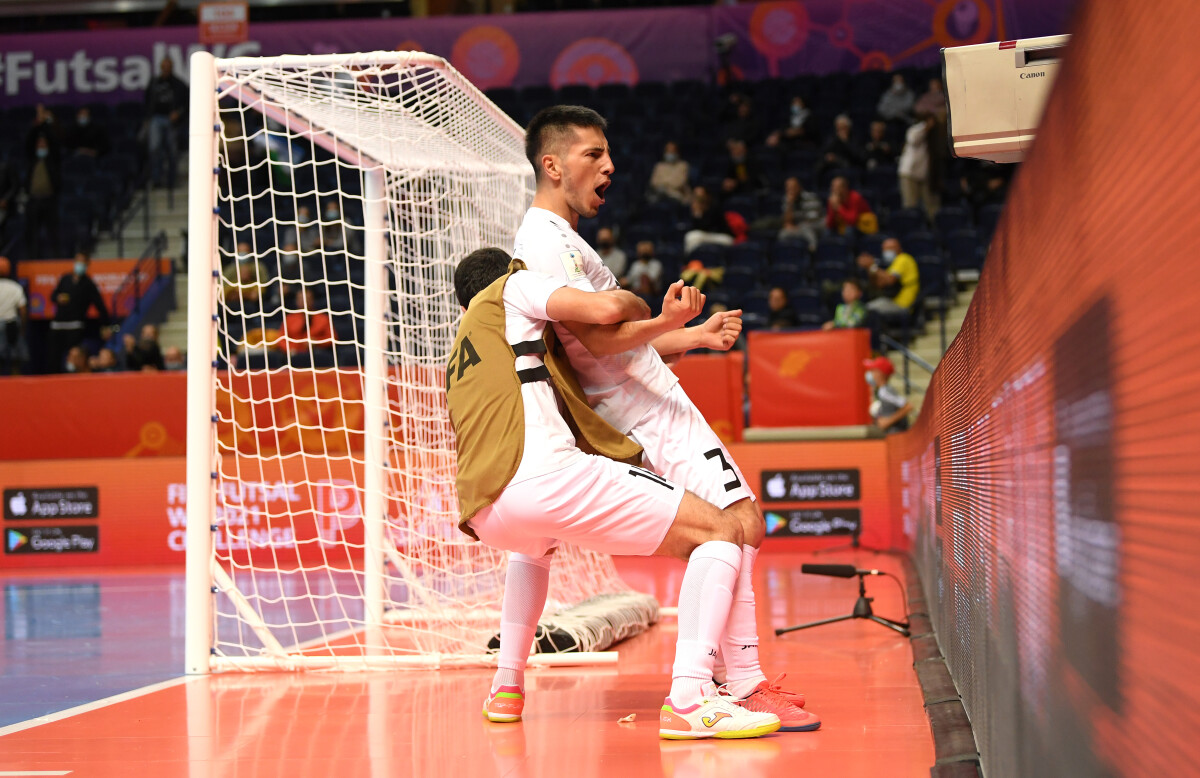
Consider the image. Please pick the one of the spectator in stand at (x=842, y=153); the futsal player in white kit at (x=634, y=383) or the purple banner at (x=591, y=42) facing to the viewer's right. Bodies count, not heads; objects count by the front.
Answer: the futsal player in white kit

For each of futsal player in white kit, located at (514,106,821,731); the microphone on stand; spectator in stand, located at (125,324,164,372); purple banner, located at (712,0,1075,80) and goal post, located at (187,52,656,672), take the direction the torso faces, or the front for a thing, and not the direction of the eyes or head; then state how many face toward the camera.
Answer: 2

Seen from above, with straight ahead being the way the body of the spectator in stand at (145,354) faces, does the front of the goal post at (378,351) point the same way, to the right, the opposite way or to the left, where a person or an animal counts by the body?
to the right

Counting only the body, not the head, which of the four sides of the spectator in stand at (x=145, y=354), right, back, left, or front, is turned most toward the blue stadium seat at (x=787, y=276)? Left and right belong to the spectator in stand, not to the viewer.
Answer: left

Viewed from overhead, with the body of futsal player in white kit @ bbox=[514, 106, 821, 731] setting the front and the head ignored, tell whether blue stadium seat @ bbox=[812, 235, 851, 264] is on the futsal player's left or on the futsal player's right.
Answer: on the futsal player's left

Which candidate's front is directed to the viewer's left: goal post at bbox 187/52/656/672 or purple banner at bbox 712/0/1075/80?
the goal post

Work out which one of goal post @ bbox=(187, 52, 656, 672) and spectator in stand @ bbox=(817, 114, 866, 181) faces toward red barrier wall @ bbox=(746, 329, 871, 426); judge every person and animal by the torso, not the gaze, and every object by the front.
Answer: the spectator in stand

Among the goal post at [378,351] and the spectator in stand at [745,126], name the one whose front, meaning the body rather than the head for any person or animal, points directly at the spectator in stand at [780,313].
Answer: the spectator in stand at [745,126]

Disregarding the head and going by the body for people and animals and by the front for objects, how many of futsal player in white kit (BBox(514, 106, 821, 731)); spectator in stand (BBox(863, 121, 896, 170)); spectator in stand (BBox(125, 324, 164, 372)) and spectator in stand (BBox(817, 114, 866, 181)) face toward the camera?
3

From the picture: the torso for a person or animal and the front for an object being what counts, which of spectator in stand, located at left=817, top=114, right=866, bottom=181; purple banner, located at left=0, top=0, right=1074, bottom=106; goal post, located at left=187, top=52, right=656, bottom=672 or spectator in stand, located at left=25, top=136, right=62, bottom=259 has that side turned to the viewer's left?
the goal post

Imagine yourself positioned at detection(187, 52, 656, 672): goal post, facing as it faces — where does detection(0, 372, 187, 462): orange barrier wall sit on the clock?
The orange barrier wall is roughly at 2 o'clock from the goal post.

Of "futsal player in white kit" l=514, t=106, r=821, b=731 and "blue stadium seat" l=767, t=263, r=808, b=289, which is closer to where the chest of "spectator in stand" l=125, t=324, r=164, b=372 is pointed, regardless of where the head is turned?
the futsal player in white kit
